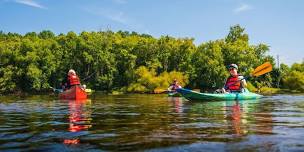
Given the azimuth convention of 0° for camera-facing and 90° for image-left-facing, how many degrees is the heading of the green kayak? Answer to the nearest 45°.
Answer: approximately 90°

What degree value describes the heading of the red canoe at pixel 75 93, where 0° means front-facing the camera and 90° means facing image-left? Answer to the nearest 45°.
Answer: approximately 180°

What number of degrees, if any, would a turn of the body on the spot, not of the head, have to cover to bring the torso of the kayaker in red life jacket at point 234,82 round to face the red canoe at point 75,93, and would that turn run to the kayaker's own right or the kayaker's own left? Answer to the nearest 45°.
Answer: approximately 45° to the kayaker's own right

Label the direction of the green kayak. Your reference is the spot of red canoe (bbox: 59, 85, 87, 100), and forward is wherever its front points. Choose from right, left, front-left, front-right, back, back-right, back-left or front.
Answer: front-left

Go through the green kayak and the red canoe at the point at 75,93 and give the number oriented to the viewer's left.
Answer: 1
